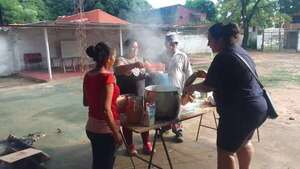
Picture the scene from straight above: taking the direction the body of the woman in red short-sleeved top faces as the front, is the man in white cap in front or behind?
in front

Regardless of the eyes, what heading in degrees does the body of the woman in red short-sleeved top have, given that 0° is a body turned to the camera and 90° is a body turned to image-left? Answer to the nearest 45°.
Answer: approximately 225°

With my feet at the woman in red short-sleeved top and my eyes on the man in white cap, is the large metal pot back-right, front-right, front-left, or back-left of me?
front-right

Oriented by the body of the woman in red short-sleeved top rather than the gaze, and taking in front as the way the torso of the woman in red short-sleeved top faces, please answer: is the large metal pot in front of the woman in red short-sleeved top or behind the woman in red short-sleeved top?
in front

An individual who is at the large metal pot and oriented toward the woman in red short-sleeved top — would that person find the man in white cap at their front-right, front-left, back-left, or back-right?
back-right

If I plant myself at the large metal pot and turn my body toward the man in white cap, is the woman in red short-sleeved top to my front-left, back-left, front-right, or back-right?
back-left

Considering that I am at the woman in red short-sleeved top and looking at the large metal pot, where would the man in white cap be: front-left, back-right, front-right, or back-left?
front-left
